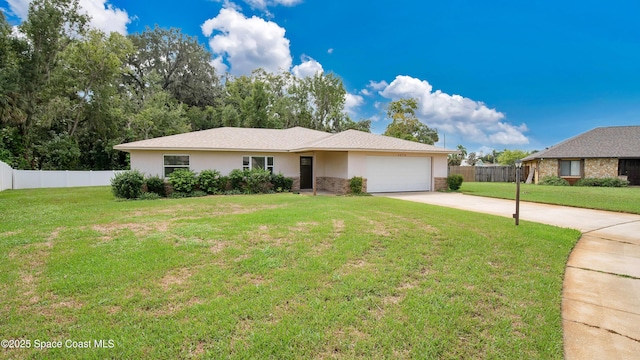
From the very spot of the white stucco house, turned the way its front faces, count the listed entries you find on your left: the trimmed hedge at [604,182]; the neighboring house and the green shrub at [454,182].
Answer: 3

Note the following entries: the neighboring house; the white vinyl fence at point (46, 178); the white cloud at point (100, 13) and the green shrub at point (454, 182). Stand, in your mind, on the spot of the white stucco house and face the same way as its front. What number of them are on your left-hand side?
2

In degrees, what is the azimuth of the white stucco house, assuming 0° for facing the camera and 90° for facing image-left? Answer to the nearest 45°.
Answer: approximately 0°

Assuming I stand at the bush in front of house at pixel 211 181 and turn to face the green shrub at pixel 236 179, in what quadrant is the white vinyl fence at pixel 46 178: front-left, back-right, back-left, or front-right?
back-left

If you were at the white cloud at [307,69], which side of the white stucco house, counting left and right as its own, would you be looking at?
back

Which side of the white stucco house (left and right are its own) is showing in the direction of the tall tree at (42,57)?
right

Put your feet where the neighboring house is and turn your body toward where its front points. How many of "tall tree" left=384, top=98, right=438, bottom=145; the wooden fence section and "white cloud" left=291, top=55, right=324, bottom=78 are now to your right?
3

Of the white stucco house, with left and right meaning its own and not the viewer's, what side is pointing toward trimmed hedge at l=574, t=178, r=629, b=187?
left

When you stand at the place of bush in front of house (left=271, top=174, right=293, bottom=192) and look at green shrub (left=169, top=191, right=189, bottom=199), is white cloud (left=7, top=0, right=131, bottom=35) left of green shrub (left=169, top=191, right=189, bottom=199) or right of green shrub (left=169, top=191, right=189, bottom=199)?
right

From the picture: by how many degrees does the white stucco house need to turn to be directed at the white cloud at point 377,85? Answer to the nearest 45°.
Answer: approximately 135° to its left

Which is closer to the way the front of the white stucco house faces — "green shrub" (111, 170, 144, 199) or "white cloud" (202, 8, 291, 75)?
the green shrub

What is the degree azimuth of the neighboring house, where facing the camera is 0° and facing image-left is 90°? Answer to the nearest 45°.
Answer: approximately 0°

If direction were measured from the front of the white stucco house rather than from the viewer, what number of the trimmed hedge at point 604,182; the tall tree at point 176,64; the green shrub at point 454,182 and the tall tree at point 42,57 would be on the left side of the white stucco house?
2

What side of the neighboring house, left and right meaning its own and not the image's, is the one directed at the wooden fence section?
right

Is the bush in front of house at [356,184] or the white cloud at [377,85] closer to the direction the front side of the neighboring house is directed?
the bush in front of house

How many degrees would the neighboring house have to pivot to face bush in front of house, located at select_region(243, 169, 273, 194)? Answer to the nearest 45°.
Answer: approximately 45° to its right

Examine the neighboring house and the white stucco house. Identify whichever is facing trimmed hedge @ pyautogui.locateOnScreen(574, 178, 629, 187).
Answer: the neighboring house

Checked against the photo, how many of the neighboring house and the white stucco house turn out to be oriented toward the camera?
2
